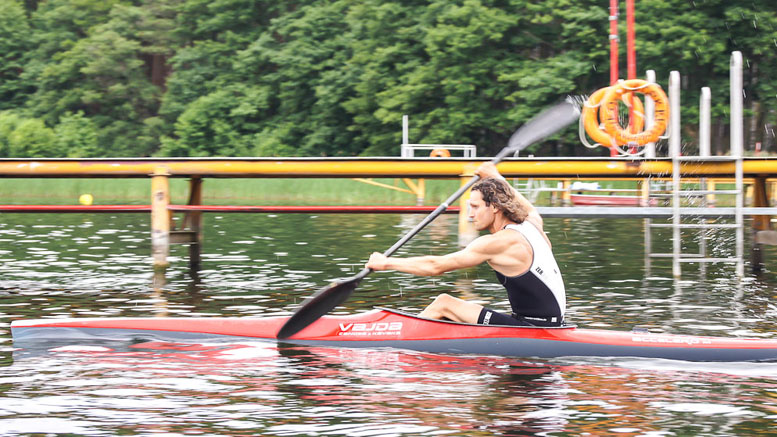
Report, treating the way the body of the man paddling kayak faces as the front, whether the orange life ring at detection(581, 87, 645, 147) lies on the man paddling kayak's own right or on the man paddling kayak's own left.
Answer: on the man paddling kayak's own right

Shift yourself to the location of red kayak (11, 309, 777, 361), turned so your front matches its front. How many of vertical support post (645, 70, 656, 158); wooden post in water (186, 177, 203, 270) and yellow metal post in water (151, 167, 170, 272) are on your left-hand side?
0

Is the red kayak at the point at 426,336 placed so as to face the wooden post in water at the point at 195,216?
no

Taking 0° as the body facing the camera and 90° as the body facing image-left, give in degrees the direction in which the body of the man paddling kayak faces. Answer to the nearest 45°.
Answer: approximately 90°

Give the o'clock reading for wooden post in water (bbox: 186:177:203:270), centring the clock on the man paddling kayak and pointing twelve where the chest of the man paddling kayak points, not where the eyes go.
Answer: The wooden post in water is roughly at 2 o'clock from the man paddling kayak.

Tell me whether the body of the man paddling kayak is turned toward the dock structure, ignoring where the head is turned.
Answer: no

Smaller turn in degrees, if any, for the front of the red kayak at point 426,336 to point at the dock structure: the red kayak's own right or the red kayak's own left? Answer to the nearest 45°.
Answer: approximately 90° to the red kayak's own right

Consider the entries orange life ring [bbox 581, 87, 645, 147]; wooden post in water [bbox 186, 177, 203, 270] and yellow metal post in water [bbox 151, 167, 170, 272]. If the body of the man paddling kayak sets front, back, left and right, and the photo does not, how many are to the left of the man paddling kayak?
0

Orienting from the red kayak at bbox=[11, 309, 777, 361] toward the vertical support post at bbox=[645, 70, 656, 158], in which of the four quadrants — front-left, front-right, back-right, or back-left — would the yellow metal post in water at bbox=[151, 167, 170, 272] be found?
front-left

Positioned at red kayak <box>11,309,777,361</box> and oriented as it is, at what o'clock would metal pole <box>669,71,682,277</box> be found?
The metal pole is roughly at 4 o'clock from the red kayak.

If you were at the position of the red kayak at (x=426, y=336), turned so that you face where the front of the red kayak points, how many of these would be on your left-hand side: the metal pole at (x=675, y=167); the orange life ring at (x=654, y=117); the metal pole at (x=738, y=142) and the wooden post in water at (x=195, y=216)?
0

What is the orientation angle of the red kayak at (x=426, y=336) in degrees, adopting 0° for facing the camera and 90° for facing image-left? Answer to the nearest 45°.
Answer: approximately 90°
